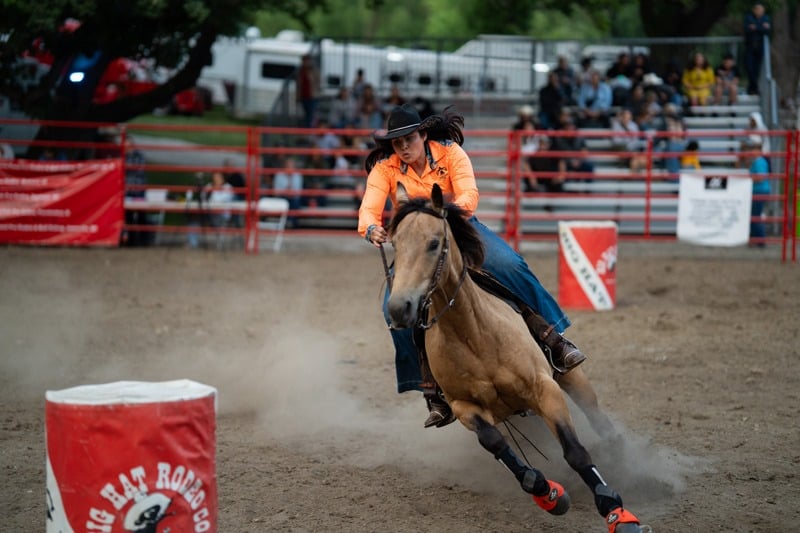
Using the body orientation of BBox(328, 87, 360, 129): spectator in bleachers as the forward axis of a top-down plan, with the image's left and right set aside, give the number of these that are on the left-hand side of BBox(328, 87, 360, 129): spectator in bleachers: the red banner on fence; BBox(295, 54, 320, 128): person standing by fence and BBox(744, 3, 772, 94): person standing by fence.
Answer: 1

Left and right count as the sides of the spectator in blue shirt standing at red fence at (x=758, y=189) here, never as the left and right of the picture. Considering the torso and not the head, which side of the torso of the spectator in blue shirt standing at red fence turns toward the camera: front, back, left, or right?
left

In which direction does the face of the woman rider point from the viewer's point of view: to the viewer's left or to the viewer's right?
to the viewer's left

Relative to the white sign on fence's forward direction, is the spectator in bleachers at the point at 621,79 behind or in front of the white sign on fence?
behind

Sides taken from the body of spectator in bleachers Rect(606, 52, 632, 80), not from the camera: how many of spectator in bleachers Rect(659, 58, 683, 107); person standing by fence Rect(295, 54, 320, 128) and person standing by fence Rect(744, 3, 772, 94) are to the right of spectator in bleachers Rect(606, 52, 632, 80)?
1

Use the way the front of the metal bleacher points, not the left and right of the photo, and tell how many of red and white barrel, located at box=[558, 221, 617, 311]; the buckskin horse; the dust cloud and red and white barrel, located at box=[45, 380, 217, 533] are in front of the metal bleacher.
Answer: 4
